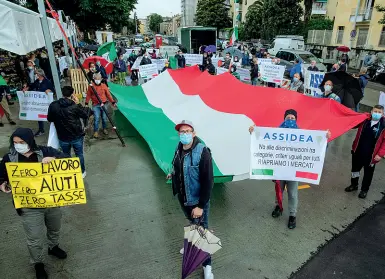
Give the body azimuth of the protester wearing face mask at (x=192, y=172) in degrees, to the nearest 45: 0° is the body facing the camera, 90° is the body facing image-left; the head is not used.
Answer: approximately 45°

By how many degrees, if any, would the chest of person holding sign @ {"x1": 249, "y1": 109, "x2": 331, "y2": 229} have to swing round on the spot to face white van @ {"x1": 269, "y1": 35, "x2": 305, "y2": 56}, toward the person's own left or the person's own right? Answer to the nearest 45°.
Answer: approximately 180°

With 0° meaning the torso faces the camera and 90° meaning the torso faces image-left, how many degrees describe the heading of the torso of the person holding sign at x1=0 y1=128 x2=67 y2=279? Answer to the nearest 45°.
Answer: approximately 0°
